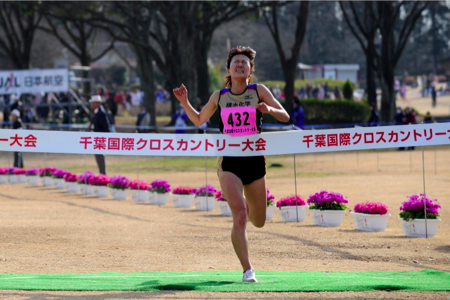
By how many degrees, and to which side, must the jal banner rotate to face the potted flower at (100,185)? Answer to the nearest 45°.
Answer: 0° — it already faces it

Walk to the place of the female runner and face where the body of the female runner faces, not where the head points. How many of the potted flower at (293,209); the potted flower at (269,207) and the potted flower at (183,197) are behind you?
3

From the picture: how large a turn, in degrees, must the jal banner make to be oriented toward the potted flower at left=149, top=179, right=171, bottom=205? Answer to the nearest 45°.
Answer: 0° — it already faces it

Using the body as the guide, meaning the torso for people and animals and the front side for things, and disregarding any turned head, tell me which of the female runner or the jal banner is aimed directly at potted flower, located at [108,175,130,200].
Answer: the jal banner

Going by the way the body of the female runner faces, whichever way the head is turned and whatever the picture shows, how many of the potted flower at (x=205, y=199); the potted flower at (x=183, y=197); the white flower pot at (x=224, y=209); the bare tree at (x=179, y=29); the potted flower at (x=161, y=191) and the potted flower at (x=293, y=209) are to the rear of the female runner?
6

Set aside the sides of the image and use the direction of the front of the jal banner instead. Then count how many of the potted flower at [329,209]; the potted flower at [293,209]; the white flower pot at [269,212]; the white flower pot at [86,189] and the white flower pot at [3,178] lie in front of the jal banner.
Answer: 5

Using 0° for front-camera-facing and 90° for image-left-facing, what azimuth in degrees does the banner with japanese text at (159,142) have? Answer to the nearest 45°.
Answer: approximately 0°

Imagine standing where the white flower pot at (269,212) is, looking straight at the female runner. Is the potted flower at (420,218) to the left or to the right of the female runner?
left

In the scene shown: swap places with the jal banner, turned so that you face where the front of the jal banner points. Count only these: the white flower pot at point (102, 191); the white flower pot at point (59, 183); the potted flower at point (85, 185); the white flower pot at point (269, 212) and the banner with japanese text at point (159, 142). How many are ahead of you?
5

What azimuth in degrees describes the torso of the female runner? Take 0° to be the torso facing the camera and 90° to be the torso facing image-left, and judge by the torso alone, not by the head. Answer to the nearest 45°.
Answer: approximately 0°
